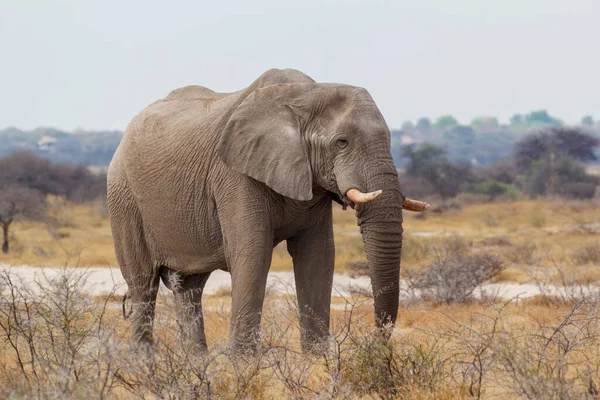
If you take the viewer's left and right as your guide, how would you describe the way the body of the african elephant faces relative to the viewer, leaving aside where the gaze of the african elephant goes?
facing the viewer and to the right of the viewer

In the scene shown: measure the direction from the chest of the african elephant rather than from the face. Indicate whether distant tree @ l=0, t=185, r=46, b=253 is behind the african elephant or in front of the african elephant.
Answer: behind
